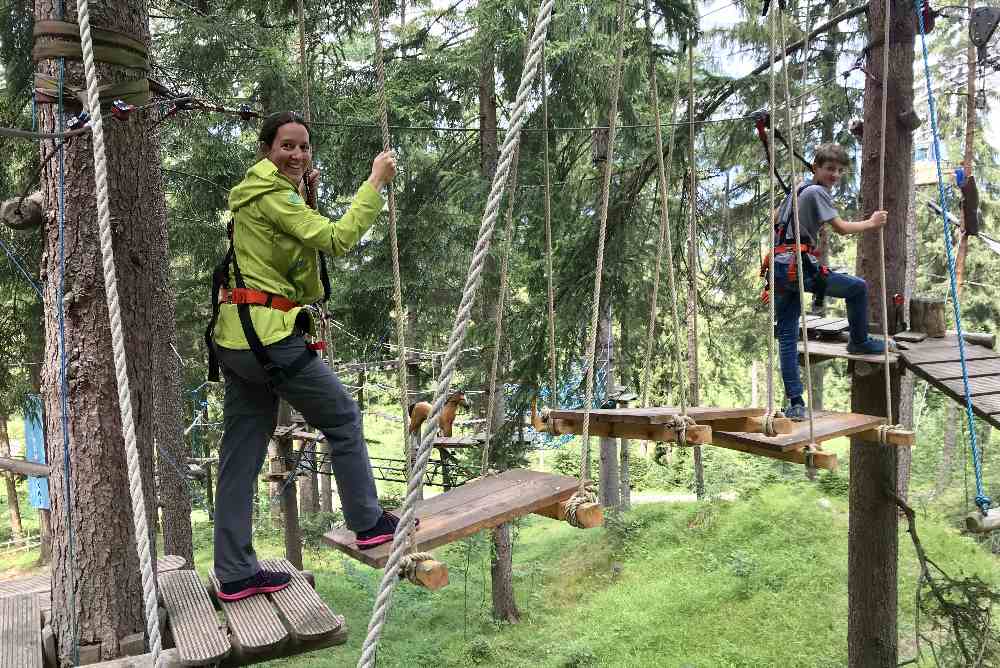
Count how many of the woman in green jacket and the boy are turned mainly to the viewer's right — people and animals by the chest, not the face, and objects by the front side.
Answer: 2

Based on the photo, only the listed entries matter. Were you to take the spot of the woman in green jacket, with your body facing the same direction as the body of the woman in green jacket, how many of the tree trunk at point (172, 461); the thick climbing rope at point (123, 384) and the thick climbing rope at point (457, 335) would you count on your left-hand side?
1

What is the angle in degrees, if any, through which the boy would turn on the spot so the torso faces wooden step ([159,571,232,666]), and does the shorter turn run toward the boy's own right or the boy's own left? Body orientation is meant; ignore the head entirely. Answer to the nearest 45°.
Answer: approximately 135° to the boy's own right

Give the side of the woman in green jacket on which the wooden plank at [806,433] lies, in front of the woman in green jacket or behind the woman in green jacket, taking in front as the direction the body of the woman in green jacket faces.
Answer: in front

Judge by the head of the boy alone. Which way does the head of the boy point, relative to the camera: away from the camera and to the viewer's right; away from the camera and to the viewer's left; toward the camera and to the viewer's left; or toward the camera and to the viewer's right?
toward the camera and to the viewer's right

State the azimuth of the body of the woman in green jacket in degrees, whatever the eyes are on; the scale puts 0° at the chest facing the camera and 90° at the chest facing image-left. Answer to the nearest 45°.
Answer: approximately 270°

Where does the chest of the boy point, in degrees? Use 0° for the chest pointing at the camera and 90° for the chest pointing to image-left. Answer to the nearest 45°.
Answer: approximately 270°

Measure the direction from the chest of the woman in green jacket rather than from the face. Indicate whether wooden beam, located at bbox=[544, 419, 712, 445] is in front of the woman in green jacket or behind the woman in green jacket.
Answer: in front

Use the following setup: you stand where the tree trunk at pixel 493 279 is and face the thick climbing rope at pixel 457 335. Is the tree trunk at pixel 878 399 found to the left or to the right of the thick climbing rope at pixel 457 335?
left
